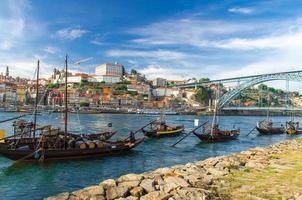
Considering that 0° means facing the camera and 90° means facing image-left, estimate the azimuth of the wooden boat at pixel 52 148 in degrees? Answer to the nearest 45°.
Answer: approximately 270°

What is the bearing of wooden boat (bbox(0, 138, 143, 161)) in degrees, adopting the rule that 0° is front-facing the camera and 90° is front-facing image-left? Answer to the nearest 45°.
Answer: approximately 270°

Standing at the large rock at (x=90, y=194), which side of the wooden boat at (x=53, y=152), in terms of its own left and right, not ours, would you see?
right

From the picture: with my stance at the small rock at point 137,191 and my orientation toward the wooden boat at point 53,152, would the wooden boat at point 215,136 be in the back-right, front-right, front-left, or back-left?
front-right

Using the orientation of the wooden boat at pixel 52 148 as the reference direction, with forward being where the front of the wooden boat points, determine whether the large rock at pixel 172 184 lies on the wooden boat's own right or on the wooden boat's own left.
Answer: on the wooden boat's own right
